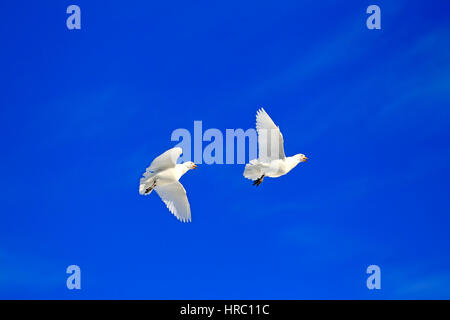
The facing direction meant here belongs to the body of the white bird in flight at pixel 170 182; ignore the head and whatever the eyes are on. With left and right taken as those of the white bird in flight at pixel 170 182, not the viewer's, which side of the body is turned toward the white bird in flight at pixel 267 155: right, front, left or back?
front

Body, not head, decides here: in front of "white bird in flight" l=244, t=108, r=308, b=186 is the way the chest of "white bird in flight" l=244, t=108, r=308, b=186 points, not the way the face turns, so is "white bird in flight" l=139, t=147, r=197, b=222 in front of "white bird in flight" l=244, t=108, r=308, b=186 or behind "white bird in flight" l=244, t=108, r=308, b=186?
behind

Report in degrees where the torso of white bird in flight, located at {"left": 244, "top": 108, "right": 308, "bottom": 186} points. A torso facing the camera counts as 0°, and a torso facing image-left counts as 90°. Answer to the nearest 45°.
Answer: approximately 270°

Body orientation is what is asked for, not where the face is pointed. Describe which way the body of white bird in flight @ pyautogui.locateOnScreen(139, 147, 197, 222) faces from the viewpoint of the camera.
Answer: to the viewer's right

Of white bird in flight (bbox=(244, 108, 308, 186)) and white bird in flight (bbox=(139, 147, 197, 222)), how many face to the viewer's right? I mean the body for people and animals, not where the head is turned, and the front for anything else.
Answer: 2
